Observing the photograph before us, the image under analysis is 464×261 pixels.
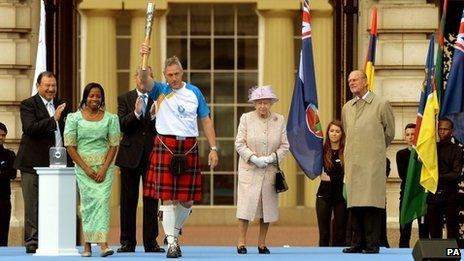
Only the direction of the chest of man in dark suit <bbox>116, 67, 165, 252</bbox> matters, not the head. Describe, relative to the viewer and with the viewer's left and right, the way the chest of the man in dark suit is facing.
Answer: facing the viewer and to the right of the viewer

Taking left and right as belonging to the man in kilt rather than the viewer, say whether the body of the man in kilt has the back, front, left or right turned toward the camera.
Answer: front

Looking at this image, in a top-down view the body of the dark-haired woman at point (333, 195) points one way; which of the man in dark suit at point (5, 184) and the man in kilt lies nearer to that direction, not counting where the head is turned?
the man in kilt

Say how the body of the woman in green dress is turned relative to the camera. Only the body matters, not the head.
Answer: toward the camera

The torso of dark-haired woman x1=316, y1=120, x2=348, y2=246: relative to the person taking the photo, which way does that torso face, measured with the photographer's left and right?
facing the viewer

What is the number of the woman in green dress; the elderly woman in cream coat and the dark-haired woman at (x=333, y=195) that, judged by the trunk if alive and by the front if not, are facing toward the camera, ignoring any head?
3

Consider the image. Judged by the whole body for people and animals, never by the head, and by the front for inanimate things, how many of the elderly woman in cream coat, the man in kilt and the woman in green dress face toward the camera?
3
